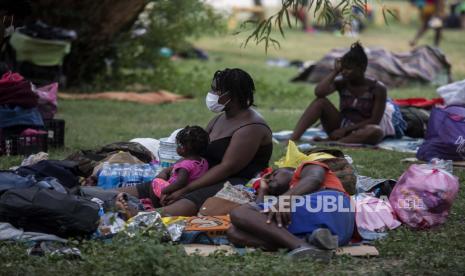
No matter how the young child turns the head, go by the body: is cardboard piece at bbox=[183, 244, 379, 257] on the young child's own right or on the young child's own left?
on the young child's own left

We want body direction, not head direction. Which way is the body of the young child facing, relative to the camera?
to the viewer's left

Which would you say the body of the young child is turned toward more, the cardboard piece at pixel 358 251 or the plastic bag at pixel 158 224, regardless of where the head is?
the plastic bag

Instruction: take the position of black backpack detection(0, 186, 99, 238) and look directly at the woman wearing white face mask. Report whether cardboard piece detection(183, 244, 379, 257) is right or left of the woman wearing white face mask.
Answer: right

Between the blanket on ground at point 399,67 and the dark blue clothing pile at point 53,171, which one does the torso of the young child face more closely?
the dark blue clothing pile

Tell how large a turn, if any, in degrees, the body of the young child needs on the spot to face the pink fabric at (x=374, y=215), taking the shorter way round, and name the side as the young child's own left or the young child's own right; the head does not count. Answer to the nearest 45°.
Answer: approximately 180°

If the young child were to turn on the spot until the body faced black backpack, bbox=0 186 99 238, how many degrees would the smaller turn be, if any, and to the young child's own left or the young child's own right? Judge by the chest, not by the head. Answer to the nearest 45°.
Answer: approximately 45° to the young child's own left

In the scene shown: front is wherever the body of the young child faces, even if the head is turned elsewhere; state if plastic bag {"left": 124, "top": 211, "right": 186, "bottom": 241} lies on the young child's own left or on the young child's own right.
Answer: on the young child's own left

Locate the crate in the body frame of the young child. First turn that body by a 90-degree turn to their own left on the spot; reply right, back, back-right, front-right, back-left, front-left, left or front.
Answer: back-right

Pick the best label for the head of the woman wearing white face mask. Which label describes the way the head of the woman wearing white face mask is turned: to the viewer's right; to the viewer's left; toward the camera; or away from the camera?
to the viewer's left

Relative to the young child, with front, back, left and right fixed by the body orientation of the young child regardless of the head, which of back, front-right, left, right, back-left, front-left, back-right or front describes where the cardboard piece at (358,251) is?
back-left
